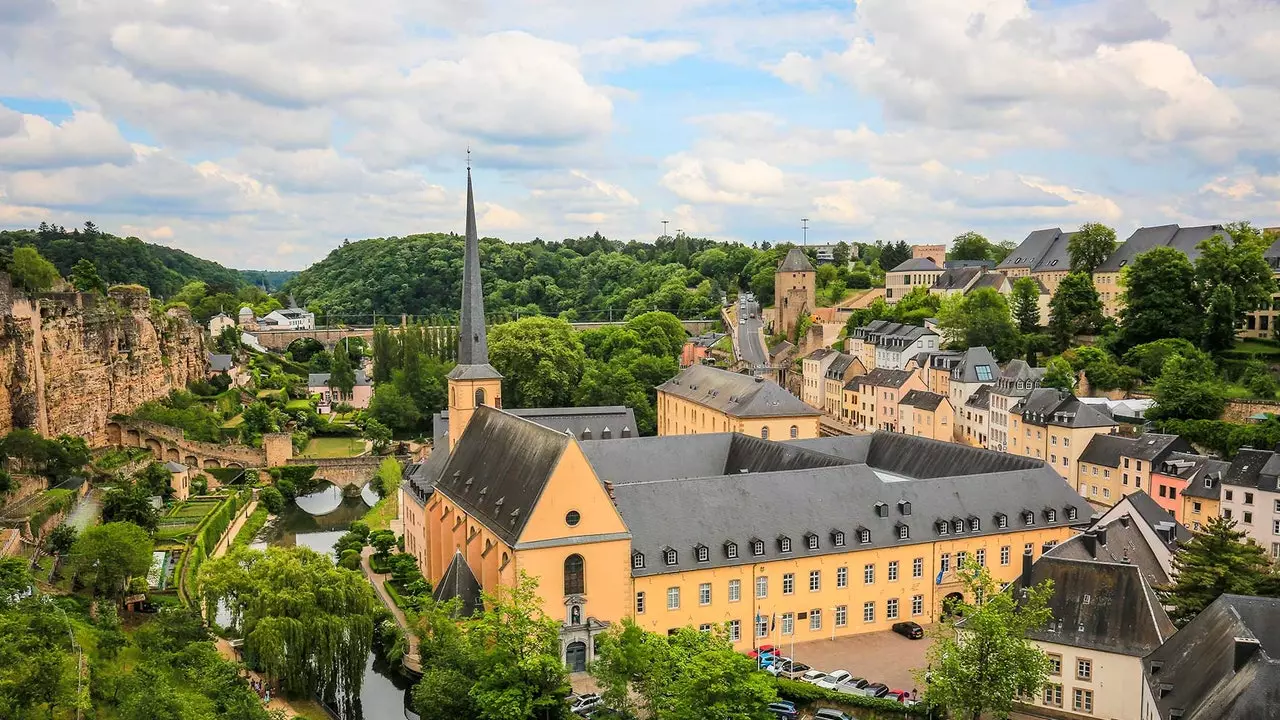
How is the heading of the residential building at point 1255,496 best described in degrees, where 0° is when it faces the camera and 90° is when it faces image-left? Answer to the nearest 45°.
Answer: approximately 45°

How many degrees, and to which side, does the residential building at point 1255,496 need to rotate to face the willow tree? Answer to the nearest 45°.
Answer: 0° — it already faces it

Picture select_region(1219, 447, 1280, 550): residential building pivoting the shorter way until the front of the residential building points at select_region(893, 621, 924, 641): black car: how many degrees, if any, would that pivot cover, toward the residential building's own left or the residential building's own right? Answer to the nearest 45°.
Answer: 0° — it already faces it

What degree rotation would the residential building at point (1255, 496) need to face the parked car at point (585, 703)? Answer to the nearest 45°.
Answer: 0° — it already faces it

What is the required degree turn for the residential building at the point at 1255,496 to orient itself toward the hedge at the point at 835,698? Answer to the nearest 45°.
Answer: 0° — it already faces it

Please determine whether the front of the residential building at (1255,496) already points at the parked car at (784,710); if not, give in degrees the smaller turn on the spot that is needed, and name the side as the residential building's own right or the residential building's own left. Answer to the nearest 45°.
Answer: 0° — it already faces it
